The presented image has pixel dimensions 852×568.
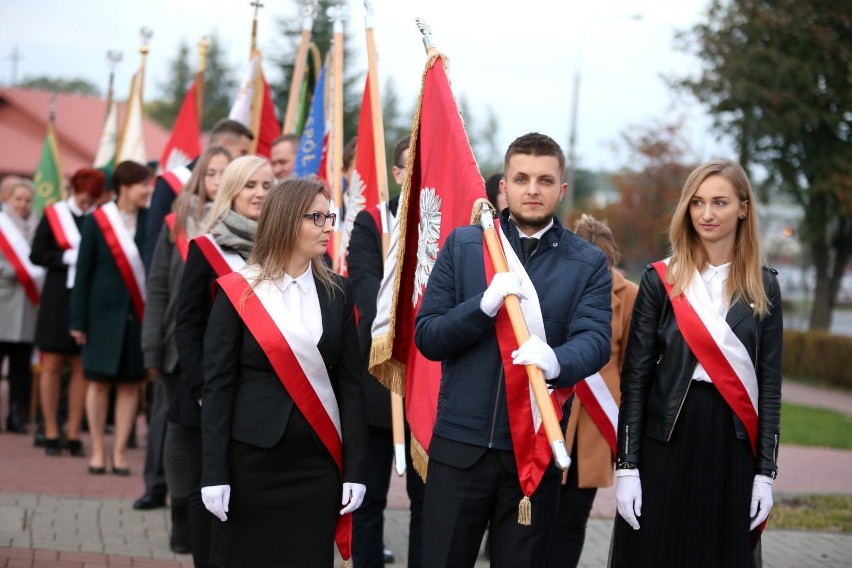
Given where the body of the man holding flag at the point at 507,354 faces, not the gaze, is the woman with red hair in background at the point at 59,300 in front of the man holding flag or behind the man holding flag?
behind

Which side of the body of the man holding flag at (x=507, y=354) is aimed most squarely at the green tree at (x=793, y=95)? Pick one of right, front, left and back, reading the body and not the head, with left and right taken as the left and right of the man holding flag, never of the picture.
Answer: back

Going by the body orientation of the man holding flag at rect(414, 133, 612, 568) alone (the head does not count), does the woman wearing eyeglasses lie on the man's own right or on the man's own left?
on the man's own right

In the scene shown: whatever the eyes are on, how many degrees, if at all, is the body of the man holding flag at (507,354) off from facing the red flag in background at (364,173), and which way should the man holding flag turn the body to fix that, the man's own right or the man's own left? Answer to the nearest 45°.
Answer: approximately 180°

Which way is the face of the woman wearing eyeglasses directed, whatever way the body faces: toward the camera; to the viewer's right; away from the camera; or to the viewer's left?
to the viewer's right

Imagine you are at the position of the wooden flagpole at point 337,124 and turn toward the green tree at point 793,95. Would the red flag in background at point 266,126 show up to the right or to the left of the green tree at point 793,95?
left

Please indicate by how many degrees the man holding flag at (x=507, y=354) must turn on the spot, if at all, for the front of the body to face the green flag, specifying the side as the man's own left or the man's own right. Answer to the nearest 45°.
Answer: approximately 135° to the man's own right

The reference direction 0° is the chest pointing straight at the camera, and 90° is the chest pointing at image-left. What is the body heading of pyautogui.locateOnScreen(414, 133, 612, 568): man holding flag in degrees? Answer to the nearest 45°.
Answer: approximately 0°
